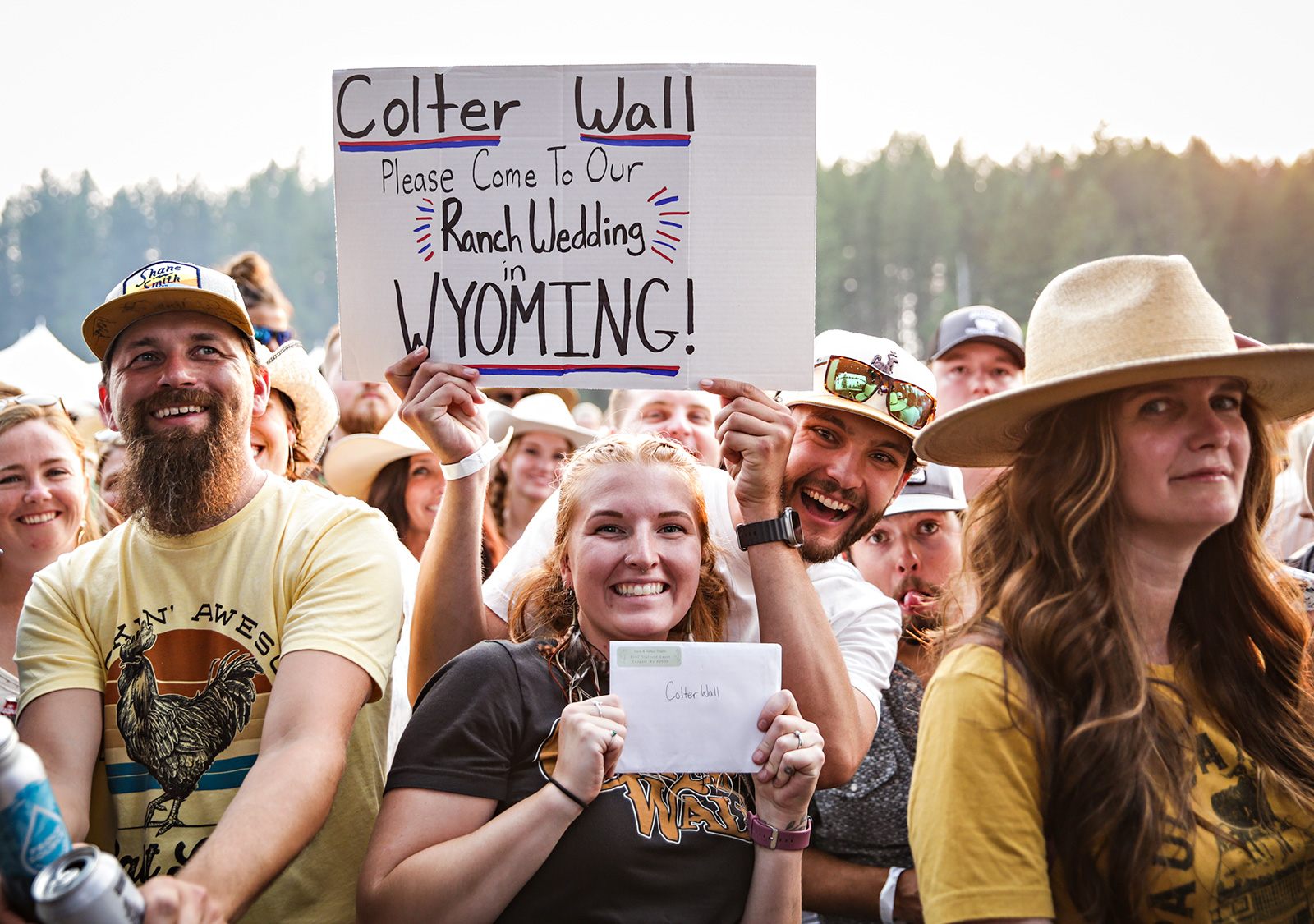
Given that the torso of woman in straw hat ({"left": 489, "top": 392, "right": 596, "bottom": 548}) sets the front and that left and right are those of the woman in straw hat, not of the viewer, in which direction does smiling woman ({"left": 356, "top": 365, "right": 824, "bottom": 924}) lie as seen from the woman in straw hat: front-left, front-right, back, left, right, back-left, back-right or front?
front-right

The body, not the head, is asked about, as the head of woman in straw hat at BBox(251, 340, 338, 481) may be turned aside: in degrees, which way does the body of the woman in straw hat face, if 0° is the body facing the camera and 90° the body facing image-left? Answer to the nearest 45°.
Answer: approximately 45°

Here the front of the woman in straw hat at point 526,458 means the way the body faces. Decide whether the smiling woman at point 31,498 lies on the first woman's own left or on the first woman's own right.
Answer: on the first woman's own right

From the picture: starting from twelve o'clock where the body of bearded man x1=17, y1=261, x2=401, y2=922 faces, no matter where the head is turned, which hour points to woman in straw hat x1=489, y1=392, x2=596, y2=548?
The woman in straw hat is roughly at 7 o'clock from the bearded man.

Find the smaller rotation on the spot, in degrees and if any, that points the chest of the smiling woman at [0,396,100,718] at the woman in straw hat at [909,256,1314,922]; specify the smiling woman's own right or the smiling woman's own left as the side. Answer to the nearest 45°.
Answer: approximately 45° to the smiling woman's own left

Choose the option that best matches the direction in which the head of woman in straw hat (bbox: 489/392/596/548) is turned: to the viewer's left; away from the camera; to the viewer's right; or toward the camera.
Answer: toward the camera

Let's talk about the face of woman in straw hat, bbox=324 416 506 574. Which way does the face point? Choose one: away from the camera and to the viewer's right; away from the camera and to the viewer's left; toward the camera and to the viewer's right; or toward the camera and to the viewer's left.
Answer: toward the camera and to the viewer's right

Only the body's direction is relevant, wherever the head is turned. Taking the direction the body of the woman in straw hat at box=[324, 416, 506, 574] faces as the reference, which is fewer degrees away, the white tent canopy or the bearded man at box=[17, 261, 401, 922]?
the bearded man

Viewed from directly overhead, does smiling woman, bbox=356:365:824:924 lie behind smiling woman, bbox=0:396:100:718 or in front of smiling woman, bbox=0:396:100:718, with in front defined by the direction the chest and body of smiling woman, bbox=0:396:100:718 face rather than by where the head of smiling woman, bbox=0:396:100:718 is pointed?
in front

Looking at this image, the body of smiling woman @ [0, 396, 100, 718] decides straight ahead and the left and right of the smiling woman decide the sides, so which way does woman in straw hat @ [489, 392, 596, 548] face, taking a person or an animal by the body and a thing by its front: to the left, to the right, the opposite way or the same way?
the same way

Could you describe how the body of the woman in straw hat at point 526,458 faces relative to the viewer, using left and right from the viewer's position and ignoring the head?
facing the viewer and to the right of the viewer

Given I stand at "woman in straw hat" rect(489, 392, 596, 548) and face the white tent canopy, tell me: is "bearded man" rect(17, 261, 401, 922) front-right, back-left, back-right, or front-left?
back-left

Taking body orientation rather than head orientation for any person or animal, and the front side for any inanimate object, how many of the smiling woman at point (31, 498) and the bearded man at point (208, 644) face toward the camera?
2

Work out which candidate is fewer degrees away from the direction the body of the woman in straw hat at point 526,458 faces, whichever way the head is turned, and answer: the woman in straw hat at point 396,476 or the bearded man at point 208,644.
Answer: the bearded man

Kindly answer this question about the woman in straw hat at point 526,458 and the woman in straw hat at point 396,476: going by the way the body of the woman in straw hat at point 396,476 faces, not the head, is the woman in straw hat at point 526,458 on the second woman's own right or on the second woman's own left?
on the second woman's own left

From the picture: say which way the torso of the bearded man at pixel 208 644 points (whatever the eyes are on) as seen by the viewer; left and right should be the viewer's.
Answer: facing the viewer

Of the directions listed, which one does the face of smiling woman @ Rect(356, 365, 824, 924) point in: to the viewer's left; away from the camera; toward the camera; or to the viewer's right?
toward the camera

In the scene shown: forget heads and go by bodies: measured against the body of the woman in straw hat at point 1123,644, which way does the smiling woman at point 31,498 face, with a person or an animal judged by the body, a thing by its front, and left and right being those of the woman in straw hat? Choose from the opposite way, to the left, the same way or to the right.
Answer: the same way
